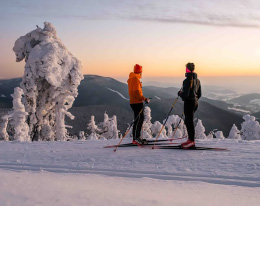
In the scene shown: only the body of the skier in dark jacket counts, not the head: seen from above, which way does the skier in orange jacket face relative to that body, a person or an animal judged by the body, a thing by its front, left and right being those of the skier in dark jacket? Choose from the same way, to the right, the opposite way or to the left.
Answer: the opposite way

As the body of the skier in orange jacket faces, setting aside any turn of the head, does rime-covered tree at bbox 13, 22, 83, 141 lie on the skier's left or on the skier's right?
on the skier's left

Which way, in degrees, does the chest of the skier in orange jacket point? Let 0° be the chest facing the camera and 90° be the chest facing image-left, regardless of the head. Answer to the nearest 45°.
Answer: approximately 270°

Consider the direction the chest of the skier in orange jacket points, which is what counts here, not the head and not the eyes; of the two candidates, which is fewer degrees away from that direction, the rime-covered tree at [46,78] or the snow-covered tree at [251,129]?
the snow-covered tree

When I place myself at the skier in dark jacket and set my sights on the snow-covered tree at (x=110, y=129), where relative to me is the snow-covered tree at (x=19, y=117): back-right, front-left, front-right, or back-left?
front-left

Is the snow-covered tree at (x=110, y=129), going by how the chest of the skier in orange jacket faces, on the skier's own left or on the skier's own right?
on the skier's own left

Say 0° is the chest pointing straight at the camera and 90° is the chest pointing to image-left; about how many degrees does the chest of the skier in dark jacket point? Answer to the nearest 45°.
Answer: approximately 90°

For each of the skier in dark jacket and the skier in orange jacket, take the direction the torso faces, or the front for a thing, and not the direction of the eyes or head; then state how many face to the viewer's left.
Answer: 1
